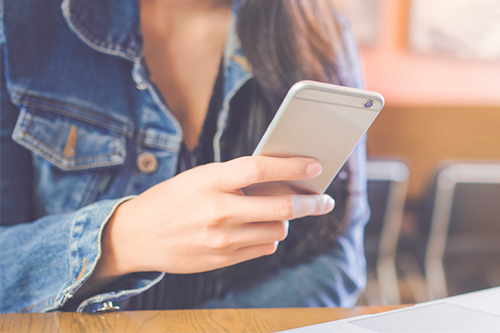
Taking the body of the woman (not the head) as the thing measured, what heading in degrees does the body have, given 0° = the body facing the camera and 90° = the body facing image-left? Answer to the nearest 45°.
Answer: approximately 315°
